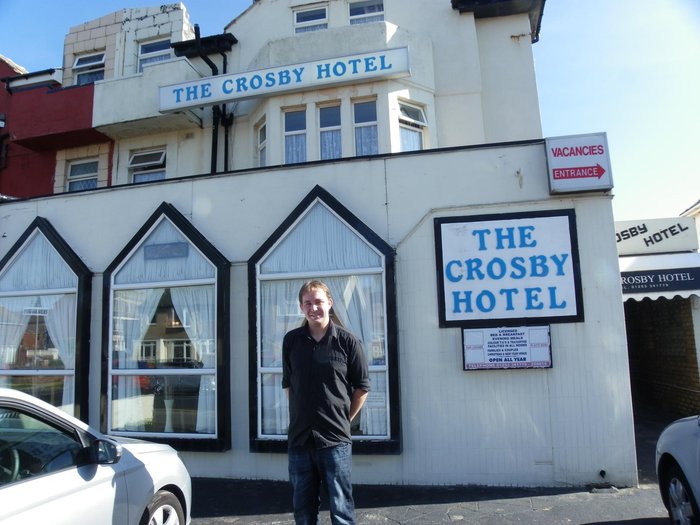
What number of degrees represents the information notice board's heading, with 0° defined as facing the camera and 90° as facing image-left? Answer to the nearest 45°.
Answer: approximately 0°

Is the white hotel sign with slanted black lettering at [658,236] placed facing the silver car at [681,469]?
yes

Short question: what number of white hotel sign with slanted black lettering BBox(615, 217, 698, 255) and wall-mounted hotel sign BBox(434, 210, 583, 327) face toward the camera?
2
